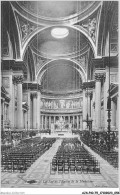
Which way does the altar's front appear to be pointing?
toward the camera
